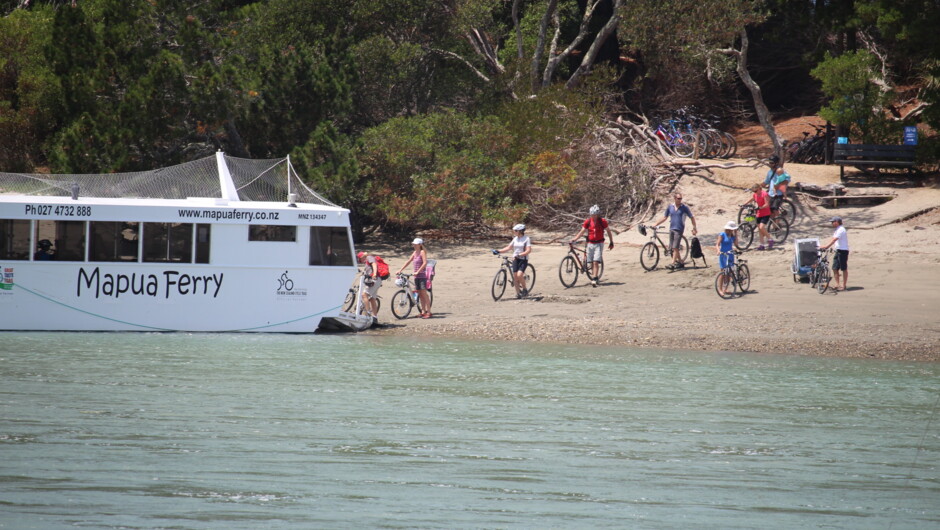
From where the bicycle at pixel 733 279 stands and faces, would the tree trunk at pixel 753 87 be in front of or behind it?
behind

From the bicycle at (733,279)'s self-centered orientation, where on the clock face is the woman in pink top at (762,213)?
The woman in pink top is roughly at 5 o'clock from the bicycle.

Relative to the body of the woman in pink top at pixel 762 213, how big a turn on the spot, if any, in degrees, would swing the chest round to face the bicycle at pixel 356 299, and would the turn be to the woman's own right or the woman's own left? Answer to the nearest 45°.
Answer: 0° — they already face it

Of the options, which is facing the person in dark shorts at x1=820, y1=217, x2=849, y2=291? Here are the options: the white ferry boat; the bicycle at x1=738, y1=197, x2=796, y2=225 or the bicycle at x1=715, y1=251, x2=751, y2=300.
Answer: the white ferry boat

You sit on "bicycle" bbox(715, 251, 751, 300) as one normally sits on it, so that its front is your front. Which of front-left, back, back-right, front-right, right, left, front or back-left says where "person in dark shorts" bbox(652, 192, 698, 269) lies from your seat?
right

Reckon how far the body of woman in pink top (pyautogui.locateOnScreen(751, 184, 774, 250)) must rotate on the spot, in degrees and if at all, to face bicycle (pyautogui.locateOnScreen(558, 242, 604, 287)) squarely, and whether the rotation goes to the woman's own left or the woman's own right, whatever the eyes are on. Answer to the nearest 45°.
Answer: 0° — they already face it

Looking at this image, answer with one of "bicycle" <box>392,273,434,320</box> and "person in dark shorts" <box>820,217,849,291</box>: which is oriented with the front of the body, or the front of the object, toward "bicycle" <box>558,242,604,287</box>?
the person in dark shorts

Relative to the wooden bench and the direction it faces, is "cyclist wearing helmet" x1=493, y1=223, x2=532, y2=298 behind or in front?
in front

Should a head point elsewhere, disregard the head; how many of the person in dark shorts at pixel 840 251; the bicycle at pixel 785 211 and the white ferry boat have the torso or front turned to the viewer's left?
2

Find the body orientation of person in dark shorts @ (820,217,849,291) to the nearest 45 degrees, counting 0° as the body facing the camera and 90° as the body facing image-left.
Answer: approximately 90°

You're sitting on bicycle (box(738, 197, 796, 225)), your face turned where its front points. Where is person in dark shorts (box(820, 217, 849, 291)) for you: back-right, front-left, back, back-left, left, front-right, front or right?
left

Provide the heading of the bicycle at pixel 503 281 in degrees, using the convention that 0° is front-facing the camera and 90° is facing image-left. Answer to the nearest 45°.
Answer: approximately 45°

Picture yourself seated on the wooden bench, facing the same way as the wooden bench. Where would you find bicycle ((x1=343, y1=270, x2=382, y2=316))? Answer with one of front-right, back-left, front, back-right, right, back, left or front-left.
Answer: front-right

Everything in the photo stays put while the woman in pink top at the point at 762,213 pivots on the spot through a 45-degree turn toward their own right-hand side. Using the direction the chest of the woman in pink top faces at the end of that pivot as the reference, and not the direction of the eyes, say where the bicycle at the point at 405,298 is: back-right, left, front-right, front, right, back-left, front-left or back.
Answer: front-left
